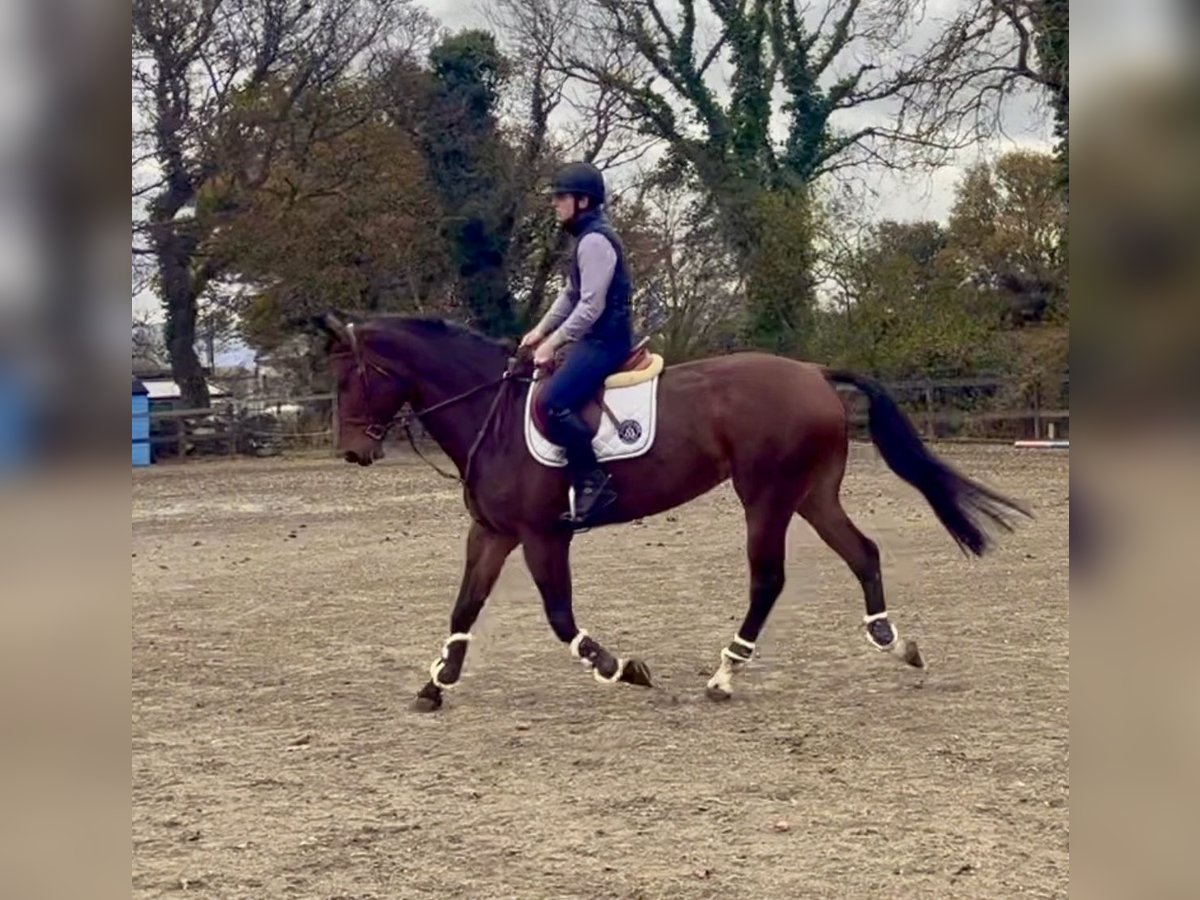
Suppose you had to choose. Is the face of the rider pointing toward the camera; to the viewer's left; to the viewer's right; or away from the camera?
to the viewer's left

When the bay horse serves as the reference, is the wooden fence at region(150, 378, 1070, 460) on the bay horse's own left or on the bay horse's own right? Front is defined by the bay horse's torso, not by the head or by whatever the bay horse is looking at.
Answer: on the bay horse's own right

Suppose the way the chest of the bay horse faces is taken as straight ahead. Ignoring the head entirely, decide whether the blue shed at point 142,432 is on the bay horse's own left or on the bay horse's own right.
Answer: on the bay horse's own right

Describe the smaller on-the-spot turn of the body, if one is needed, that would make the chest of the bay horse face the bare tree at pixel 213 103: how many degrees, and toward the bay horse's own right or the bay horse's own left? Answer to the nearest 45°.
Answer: approximately 45° to the bay horse's own right

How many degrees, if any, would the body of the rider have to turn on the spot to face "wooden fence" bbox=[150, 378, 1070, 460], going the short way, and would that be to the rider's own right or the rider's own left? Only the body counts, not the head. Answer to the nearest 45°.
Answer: approximately 90° to the rider's own right

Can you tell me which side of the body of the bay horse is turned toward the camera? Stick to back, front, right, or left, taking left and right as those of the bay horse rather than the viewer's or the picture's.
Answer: left

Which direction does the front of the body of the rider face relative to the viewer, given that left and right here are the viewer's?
facing to the left of the viewer

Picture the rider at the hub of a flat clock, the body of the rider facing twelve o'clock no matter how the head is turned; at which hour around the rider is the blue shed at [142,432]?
The blue shed is roughly at 2 o'clock from the rider.
